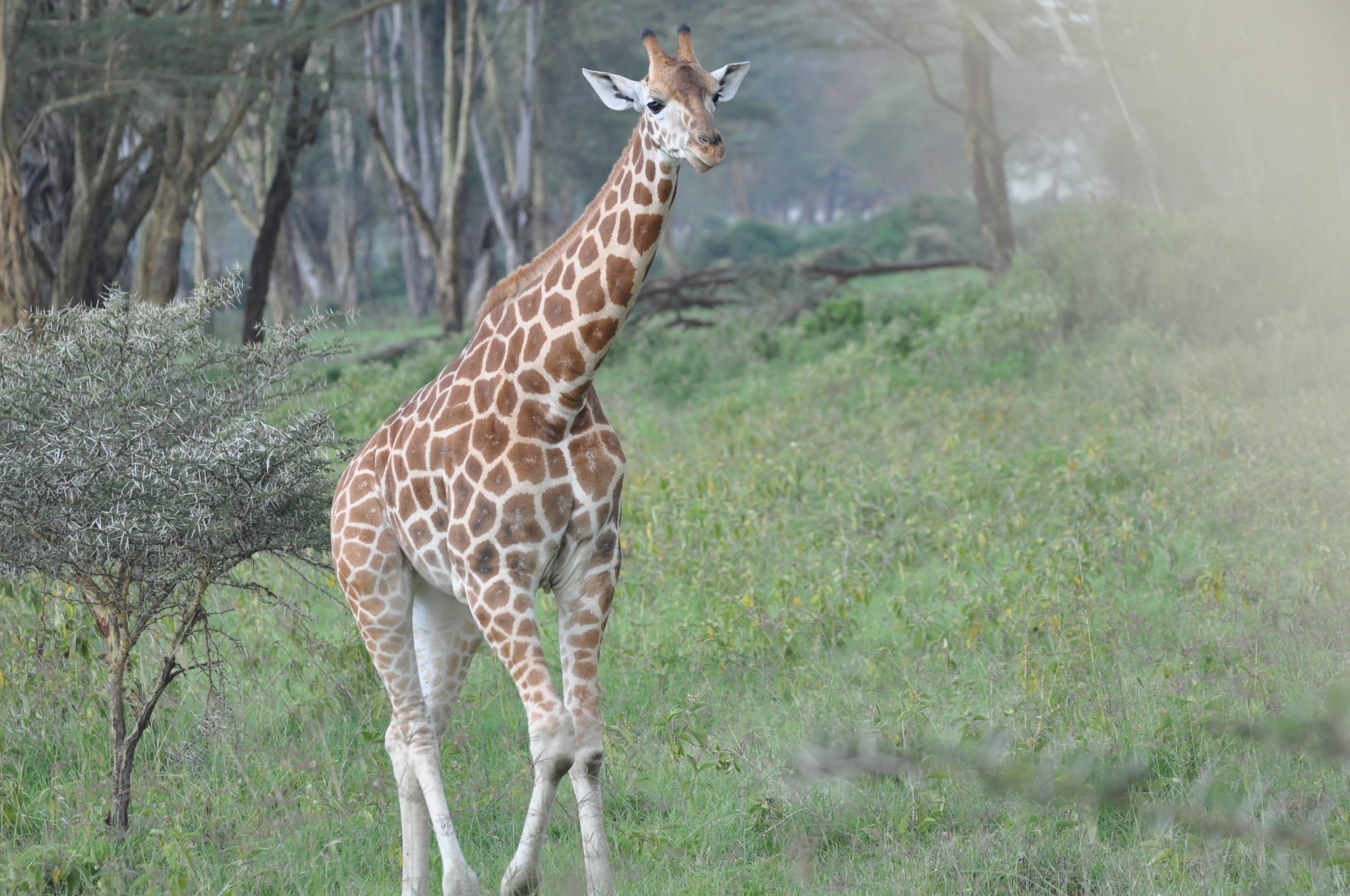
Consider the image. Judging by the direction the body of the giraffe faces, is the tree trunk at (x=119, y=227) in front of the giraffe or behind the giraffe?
behind

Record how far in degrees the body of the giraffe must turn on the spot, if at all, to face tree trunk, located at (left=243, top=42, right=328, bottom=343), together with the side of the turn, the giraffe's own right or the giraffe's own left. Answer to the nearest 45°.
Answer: approximately 135° to the giraffe's own left

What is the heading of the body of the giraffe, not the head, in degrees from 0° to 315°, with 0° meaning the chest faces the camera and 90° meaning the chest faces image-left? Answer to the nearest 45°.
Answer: approximately 315°

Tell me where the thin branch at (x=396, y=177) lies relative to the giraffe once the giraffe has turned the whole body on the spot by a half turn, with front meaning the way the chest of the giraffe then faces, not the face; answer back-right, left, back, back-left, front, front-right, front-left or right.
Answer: front-right

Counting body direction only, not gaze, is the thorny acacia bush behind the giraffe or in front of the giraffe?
behind

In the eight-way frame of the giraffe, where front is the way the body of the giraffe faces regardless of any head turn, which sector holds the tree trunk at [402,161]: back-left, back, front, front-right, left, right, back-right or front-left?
back-left

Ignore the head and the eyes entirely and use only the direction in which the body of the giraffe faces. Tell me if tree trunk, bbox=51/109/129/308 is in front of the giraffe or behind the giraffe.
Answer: behind

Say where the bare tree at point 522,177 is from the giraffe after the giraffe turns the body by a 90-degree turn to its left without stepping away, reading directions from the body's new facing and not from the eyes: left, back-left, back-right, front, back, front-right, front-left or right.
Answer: front-left
